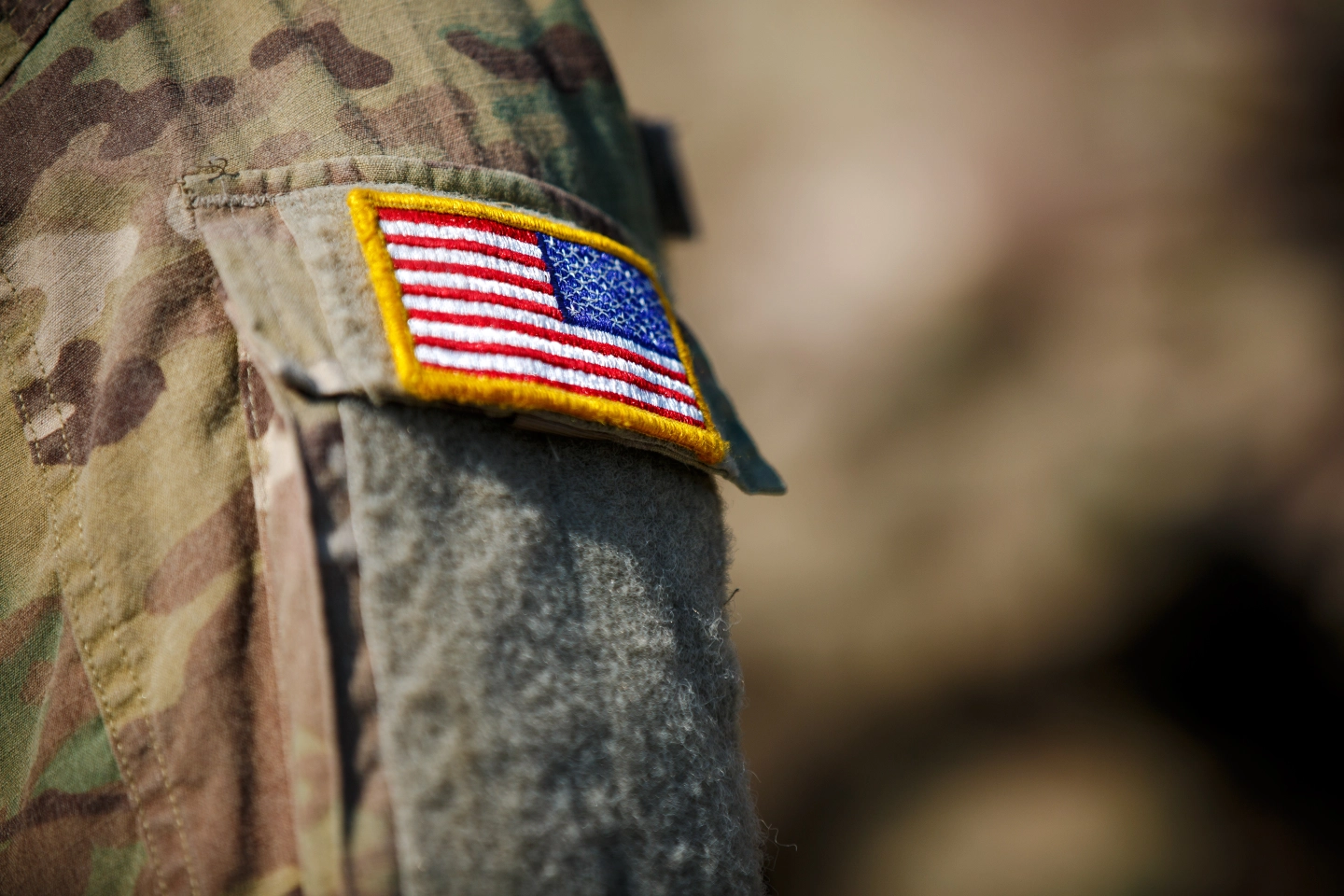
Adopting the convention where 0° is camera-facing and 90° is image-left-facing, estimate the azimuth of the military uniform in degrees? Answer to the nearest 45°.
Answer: approximately 225°
